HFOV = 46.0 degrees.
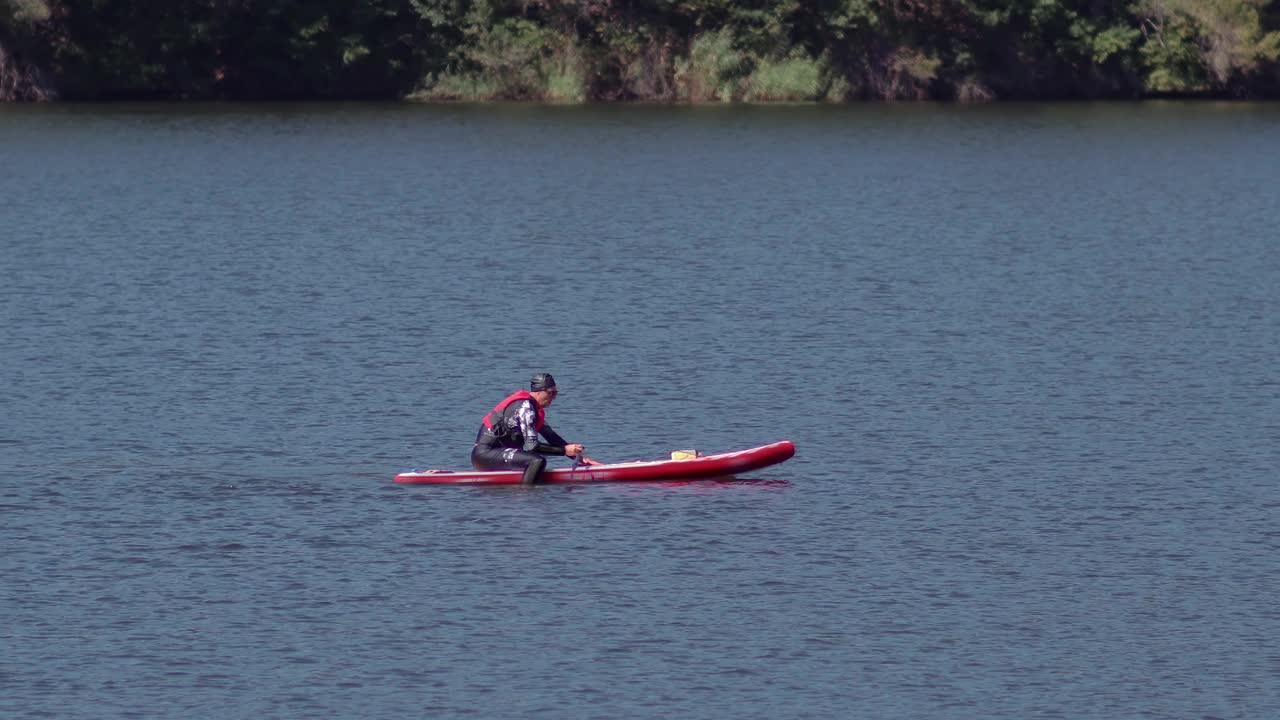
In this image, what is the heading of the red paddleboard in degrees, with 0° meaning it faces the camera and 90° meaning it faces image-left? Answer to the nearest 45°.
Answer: approximately 270°

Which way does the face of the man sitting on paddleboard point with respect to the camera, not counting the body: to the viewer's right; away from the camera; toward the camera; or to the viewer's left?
to the viewer's right

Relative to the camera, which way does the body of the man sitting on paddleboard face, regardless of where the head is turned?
to the viewer's right
